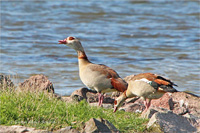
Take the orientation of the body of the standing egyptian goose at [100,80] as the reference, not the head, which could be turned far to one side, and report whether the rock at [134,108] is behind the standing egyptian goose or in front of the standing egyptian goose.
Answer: behind

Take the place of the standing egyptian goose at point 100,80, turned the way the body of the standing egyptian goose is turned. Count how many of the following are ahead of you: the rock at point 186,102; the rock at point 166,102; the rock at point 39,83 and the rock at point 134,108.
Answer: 1

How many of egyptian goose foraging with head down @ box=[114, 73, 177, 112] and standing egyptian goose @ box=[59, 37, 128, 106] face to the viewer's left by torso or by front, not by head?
2

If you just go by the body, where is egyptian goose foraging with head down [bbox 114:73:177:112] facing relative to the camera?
to the viewer's left

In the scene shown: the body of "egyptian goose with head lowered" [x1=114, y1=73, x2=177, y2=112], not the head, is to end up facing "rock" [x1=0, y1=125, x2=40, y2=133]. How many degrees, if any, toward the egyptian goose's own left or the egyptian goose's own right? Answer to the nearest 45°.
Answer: approximately 45° to the egyptian goose's own left

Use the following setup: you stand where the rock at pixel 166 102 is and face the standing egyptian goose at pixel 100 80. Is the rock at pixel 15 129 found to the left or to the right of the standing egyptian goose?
left

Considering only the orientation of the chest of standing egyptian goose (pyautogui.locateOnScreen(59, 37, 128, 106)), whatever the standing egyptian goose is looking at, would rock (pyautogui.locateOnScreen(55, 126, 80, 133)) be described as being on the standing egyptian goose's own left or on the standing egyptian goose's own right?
on the standing egyptian goose's own left

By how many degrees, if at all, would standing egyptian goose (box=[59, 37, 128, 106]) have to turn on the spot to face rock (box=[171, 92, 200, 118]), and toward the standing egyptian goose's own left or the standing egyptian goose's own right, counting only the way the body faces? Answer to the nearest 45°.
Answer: approximately 180°

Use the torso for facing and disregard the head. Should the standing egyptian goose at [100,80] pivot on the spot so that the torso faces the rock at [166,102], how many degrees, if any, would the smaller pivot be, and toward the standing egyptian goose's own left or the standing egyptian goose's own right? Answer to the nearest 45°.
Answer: approximately 180°

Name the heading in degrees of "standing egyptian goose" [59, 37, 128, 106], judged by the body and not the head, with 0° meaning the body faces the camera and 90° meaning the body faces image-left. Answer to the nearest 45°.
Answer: approximately 90°

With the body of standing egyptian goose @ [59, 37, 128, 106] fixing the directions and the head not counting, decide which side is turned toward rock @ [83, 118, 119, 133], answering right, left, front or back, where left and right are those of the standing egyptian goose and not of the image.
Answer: left
